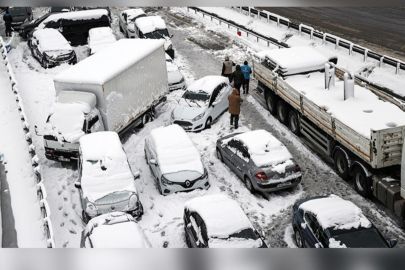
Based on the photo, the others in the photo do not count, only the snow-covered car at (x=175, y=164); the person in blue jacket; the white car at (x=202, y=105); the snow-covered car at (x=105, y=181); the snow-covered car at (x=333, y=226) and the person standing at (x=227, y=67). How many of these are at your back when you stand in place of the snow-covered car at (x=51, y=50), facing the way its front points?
0

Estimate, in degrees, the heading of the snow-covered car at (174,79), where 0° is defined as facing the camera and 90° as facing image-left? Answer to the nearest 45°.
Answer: approximately 315°

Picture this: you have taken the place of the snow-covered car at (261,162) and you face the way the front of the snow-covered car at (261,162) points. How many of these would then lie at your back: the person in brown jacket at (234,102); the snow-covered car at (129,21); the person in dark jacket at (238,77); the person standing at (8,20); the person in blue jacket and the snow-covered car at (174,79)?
0

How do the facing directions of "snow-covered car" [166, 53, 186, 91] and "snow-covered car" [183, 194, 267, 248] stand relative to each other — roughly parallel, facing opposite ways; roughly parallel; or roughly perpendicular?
roughly parallel

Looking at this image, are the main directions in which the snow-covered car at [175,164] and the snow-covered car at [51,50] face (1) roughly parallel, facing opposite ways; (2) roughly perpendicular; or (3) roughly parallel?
roughly parallel

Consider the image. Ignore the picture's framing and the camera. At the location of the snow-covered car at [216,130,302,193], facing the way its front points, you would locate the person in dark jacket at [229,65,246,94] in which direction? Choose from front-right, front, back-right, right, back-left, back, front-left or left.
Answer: front-right

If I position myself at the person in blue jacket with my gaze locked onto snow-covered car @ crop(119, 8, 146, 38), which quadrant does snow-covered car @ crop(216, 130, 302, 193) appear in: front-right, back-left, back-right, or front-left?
back-left

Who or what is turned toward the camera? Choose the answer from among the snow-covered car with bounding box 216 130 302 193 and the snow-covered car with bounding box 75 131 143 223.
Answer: the snow-covered car with bounding box 75 131 143 223

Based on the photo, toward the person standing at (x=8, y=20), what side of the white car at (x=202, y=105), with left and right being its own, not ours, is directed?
right

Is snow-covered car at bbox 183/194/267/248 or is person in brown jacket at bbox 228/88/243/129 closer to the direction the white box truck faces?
the snow-covered car

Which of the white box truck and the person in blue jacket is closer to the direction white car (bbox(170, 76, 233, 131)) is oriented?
the white box truck
